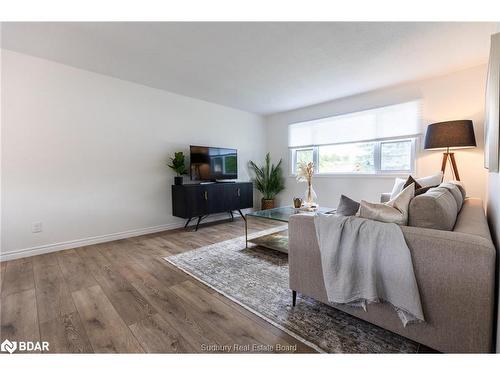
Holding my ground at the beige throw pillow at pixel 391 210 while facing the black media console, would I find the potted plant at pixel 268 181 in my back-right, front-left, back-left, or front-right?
front-right

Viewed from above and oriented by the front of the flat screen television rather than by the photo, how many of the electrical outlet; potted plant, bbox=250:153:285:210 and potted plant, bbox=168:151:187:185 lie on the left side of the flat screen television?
1

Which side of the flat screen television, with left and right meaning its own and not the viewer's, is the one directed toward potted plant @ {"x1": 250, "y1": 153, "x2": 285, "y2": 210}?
left

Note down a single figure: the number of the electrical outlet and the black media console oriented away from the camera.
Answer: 0

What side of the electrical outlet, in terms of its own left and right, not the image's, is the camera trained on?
front

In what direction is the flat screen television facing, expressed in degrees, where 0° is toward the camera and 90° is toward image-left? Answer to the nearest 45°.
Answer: approximately 315°

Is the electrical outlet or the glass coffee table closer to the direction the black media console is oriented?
the glass coffee table

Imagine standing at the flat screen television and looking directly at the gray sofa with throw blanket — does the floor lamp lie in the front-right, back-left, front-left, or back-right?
front-left

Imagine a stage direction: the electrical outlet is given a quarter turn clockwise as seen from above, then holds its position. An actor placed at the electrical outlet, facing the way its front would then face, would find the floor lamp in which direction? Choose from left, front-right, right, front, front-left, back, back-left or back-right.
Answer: back-left

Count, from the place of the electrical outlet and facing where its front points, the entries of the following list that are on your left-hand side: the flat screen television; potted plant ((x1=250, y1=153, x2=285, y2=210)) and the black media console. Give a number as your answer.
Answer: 3

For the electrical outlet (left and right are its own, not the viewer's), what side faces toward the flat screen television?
left

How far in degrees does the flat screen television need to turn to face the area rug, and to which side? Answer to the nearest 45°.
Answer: approximately 45° to its right

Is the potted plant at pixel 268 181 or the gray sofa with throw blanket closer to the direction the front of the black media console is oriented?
the gray sofa with throw blanket

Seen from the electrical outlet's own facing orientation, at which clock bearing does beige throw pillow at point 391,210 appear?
The beige throw pillow is roughly at 11 o'clock from the electrical outlet.

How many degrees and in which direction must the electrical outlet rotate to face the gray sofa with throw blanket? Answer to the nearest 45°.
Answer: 0° — it already faces it
